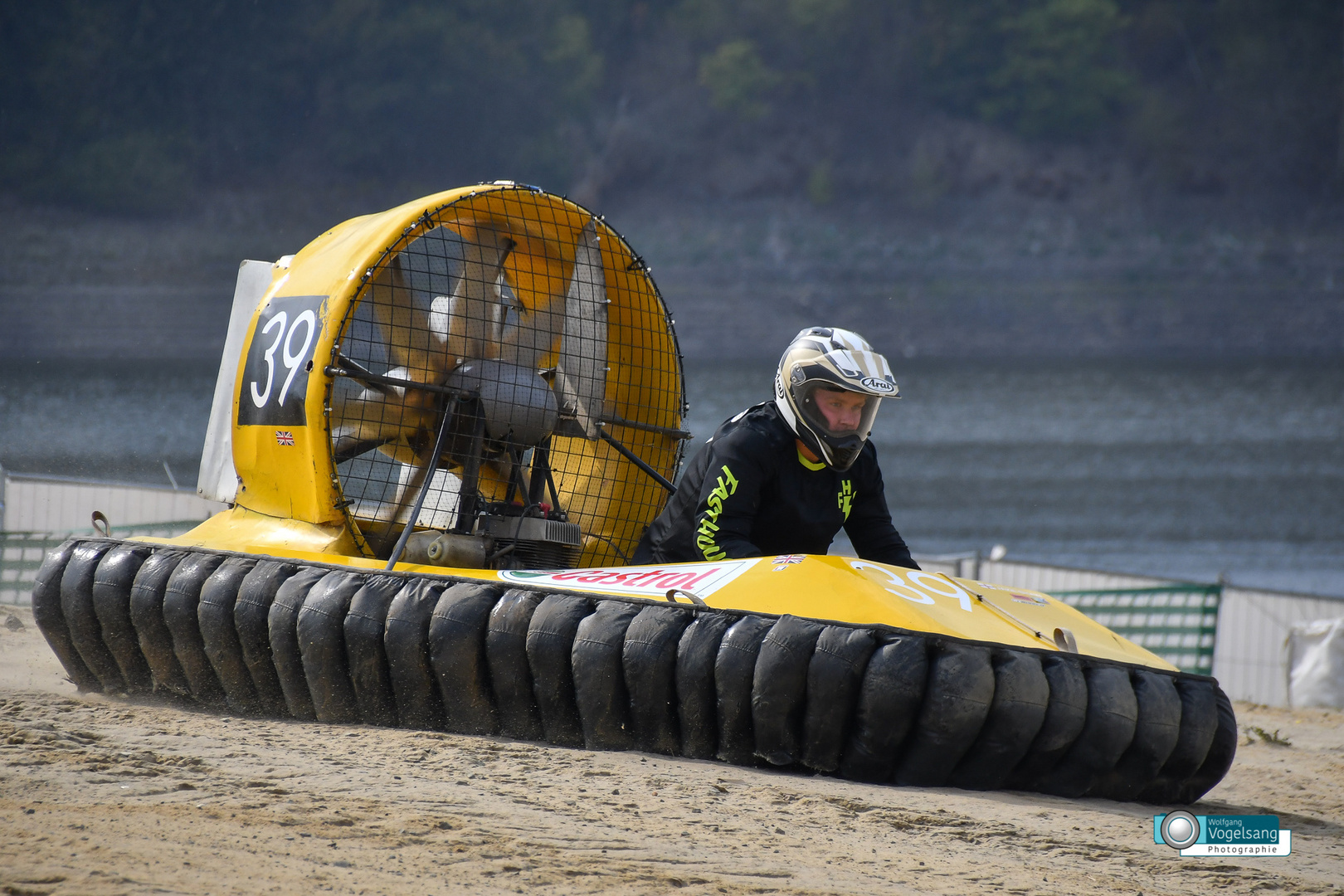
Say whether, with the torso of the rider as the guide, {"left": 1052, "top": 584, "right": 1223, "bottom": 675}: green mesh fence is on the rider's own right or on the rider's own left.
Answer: on the rider's own left

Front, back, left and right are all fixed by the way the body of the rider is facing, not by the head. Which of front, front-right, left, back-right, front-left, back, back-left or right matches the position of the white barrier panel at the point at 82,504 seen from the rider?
back

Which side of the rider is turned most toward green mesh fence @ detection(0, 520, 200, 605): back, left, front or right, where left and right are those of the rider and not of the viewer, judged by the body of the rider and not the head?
back

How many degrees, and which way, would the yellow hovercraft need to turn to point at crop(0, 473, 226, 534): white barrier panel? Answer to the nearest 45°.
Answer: approximately 180°

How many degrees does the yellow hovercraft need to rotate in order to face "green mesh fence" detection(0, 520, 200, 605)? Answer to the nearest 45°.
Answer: approximately 180°

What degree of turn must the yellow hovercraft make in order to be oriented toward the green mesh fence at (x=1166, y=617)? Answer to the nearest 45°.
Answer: approximately 90° to its left
